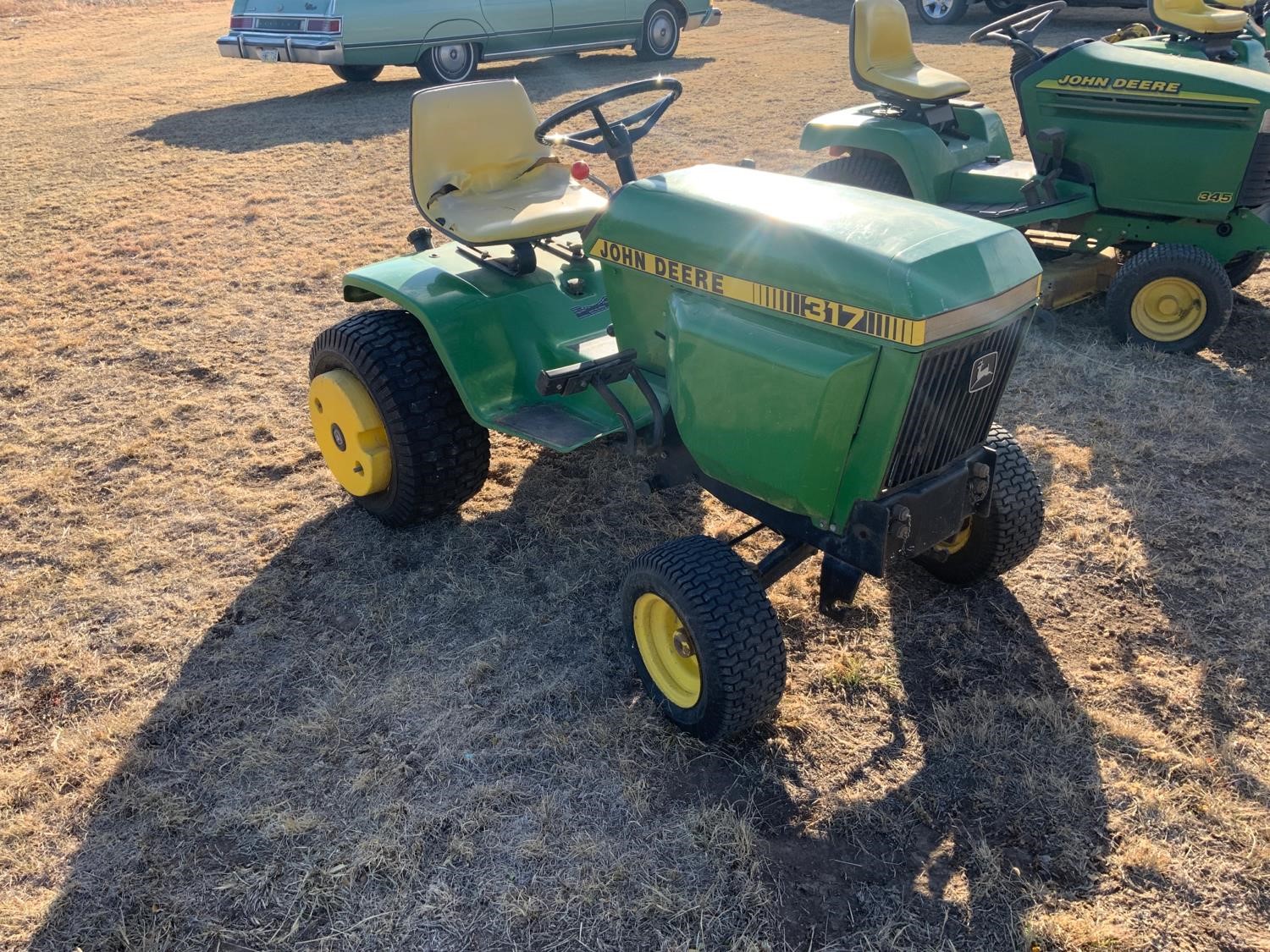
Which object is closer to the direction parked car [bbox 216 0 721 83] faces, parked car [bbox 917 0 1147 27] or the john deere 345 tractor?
the parked car

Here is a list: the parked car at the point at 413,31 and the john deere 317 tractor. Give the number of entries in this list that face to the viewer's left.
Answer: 0

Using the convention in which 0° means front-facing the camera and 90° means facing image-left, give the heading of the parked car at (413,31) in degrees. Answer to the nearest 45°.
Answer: approximately 225°

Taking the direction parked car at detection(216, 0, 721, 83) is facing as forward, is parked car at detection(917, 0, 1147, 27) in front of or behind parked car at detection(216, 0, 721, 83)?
in front

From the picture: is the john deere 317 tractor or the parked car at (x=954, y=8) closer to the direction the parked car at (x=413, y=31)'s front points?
the parked car

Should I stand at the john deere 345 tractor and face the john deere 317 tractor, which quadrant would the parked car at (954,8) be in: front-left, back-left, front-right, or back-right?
back-right

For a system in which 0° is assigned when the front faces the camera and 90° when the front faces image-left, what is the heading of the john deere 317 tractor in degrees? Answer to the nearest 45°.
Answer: approximately 315°

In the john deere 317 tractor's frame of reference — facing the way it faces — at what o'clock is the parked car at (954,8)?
The parked car is roughly at 8 o'clock from the john deere 317 tractor.

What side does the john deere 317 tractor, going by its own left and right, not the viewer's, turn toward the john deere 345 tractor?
left

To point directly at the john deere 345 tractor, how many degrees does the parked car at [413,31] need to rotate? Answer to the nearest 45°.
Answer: approximately 90° to its right

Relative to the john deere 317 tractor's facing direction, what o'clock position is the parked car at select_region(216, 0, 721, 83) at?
The parked car is roughly at 7 o'clock from the john deere 317 tractor.

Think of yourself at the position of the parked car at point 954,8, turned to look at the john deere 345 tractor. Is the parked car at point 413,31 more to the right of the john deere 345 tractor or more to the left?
right

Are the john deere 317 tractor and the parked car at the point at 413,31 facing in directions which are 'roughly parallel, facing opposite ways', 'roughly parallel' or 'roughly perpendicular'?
roughly perpendicular

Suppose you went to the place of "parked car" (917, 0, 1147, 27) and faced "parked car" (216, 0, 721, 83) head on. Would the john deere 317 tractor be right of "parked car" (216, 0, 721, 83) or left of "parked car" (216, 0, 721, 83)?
left
